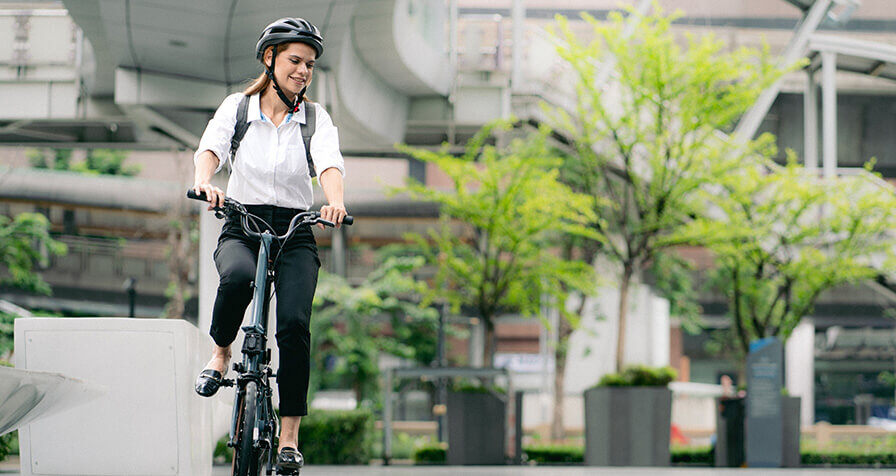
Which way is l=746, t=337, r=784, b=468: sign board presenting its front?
toward the camera

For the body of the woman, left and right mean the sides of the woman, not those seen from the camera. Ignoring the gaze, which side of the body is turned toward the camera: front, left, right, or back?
front

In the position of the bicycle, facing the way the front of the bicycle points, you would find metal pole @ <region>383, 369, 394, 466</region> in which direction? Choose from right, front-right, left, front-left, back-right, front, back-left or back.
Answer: back

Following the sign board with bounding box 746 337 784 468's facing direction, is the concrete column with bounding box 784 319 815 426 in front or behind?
behind

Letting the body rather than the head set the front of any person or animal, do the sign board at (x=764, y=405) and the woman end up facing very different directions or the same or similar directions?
same or similar directions

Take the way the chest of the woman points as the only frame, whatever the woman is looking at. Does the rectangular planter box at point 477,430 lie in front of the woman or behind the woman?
behind

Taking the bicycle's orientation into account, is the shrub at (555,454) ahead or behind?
behind

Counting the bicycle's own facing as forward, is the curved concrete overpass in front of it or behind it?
behind

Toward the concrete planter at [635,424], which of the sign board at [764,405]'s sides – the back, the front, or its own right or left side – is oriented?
right
